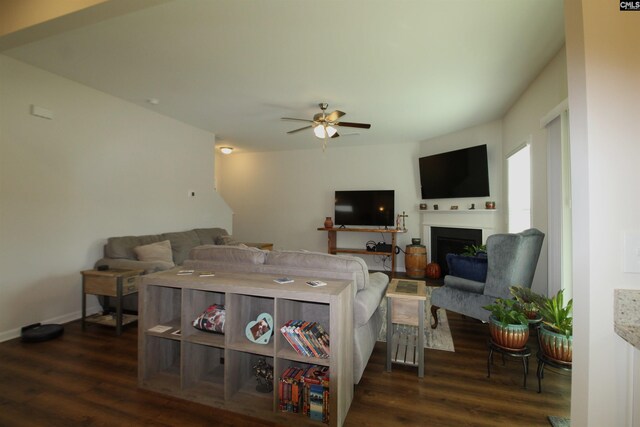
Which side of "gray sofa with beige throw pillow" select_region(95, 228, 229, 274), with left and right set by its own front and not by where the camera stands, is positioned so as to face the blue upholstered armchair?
front

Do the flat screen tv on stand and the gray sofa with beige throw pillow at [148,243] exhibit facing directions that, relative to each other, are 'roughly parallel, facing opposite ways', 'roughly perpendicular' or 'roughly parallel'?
roughly perpendicular

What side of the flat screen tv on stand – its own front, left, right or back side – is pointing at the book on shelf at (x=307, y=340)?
front

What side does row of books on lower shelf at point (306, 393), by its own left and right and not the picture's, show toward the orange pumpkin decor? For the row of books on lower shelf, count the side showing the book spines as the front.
back

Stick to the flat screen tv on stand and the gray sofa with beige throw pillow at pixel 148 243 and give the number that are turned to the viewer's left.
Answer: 0

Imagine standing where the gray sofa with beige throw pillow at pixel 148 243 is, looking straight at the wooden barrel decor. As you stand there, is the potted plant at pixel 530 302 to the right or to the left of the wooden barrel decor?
right

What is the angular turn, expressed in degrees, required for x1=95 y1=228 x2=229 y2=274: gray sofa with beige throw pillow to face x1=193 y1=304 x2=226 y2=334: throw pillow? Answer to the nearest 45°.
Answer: approximately 45° to its right

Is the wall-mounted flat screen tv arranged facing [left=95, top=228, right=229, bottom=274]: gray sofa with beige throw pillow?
yes

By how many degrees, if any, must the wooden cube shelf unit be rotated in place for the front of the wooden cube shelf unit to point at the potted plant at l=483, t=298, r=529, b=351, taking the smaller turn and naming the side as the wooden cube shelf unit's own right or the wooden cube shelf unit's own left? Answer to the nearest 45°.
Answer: approximately 135° to the wooden cube shelf unit's own left

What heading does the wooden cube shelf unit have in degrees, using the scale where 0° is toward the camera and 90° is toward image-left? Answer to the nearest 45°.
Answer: approximately 45°

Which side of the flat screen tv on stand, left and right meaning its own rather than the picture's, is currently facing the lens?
front

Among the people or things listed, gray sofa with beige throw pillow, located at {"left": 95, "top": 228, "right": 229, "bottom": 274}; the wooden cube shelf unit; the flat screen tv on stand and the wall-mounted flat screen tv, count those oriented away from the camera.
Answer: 0

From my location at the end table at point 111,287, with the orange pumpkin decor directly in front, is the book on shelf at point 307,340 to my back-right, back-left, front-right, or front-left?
front-right

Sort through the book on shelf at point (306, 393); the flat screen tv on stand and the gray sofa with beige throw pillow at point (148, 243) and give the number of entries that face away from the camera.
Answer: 0

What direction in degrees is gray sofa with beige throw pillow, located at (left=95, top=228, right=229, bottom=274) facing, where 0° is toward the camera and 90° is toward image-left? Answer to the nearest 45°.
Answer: approximately 315°

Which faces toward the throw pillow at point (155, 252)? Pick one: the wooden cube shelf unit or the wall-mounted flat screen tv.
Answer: the wall-mounted flat screen tv
